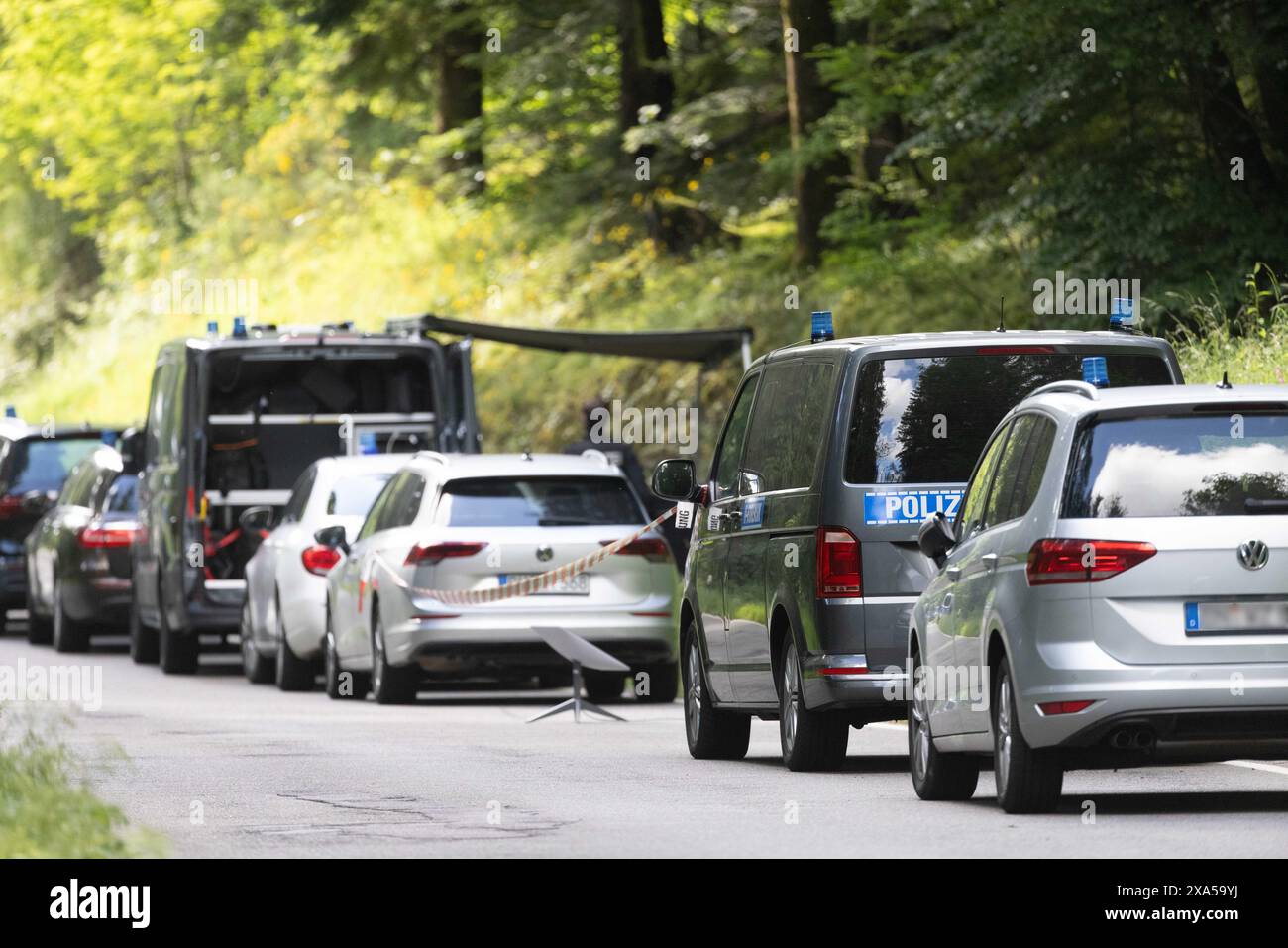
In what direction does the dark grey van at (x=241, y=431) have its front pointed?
away from the camera

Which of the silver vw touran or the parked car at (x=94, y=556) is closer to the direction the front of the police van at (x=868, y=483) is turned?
the parked car

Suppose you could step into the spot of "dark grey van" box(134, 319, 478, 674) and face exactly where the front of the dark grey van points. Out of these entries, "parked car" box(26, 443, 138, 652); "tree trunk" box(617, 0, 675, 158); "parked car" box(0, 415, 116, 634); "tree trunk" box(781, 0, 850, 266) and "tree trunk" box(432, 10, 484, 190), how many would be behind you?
0

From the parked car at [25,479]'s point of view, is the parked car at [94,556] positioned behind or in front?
behind

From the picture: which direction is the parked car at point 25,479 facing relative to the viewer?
away from the camera

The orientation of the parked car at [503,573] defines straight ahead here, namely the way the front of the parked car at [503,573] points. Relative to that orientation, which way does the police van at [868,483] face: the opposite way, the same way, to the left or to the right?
the same way

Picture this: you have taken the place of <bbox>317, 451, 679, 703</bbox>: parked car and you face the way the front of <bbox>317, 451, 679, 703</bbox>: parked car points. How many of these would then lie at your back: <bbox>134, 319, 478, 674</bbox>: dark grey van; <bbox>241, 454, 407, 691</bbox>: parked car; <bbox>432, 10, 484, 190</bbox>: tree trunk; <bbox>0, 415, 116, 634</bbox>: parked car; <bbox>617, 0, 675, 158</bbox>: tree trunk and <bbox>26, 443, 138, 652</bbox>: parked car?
0

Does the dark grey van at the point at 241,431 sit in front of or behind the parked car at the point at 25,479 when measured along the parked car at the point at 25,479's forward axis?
behind

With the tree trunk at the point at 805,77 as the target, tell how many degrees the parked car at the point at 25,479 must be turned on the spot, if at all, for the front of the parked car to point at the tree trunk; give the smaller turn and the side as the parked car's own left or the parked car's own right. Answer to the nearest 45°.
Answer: approximately 90° to the parked car's own right

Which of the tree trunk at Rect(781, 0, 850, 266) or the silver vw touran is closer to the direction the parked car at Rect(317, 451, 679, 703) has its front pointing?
the tree trunk

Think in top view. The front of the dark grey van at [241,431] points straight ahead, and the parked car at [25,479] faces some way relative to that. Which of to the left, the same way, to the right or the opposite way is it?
the same way

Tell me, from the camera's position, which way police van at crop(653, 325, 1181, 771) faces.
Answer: facing away from the viewer and to the left of the viewer

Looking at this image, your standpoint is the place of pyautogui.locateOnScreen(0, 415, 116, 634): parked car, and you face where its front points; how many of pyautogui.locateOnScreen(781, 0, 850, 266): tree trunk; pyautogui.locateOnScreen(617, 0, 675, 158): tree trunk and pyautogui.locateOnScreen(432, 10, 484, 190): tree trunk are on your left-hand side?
0
